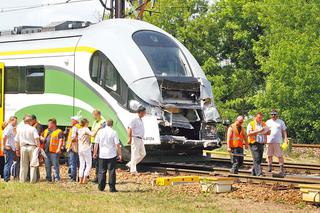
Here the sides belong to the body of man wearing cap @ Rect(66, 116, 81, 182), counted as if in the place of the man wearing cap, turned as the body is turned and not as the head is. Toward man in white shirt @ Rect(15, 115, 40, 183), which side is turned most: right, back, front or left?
back

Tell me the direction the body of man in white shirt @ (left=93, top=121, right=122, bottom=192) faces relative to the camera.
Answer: away from the camera

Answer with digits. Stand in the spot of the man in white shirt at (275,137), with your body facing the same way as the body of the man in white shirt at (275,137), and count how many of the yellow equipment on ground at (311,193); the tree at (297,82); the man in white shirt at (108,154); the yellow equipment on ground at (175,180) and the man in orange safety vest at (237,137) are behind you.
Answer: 1

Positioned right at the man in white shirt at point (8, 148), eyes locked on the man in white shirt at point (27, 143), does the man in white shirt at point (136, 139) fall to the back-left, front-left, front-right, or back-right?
front-left

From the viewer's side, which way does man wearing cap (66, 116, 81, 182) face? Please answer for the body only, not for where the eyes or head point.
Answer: to the viewer's right

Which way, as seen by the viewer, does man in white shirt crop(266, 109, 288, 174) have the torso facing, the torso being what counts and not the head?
toward the camera

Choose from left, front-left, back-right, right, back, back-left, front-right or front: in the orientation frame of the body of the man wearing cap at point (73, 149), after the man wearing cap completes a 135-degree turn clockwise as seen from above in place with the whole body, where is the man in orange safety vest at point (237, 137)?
back-left

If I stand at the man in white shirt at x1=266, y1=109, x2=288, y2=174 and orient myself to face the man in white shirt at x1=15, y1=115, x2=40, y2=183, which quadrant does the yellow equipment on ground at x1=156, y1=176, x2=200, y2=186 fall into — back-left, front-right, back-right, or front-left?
front-left

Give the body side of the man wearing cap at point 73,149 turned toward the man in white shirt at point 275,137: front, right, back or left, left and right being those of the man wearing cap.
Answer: front

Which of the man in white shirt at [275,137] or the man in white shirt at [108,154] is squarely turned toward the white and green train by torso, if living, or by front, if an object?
the man in white shirt at [108,154]

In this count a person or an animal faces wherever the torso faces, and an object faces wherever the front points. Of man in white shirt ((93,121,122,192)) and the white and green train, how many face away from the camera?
1

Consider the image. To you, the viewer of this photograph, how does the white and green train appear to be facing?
facing the viewer and to the right of the viewer
